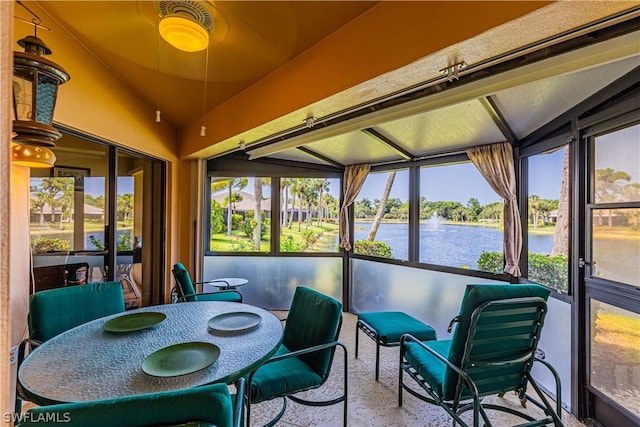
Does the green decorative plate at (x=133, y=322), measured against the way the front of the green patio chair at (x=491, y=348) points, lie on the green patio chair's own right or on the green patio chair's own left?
on the green patio chair's own left

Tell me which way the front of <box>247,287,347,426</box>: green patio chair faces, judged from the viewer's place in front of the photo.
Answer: facing the viewer and to the left of the viewer

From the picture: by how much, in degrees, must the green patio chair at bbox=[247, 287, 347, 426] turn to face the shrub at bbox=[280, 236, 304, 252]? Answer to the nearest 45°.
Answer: approximately 135° to its right

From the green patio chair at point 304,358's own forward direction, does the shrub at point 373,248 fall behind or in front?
behind

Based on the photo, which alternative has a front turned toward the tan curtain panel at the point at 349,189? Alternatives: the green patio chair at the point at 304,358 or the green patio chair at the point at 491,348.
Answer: the green patio chair at the point at 491,348

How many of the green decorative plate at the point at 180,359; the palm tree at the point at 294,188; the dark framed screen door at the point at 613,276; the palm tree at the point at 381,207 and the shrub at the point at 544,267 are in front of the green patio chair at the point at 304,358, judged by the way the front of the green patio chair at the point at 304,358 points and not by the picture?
1

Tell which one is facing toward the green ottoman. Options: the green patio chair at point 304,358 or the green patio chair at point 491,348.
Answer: the green patio chair at point 491,348

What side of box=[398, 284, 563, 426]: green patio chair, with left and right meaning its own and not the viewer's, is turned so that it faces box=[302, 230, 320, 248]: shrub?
front

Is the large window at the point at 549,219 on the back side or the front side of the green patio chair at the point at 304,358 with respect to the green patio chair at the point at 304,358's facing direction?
on the back side

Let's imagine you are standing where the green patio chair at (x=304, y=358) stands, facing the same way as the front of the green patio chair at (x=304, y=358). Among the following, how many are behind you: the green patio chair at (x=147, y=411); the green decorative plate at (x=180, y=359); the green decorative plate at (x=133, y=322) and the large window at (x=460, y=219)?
1

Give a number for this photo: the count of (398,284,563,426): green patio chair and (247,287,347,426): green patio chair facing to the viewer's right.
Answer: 0

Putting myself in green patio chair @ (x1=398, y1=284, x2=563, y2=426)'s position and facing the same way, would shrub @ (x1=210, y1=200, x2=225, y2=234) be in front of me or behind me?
in front

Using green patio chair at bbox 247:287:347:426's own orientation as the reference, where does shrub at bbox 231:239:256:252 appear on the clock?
The shrub is roughly at 4 o'clock from the green patio chair.

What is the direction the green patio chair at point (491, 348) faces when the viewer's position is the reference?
facing away from the viewer and to the left of the viewer
